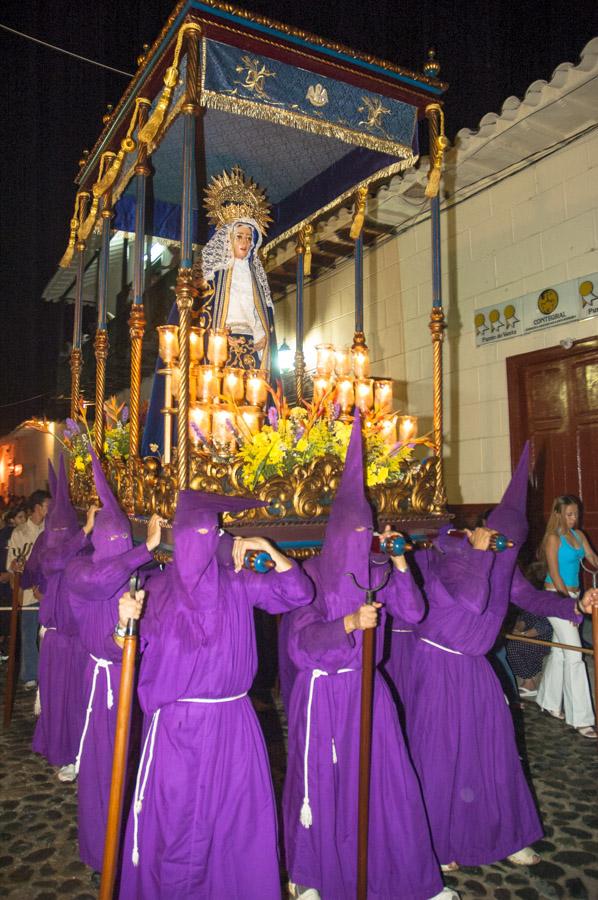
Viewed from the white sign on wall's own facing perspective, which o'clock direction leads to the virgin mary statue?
The virgin mary statue is roughly at 12 o'clock from the white sign on wall.

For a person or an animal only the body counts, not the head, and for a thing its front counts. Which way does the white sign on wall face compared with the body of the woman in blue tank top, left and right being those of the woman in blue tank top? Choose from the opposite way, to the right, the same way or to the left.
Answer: to the right

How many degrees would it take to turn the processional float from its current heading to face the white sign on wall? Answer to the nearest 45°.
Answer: approximately 90° to its left

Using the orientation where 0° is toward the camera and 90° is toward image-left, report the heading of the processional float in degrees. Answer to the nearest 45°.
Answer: approximately 315°

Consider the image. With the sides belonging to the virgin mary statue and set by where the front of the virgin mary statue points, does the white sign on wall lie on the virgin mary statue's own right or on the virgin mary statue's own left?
on the virgin mary statue's own left

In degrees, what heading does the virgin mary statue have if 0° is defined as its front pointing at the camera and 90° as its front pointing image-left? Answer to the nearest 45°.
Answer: approximately 315°
